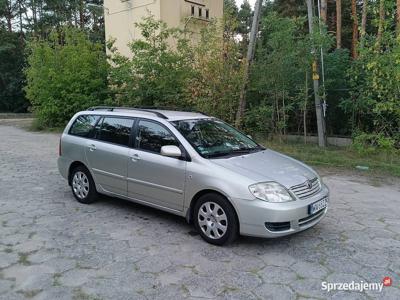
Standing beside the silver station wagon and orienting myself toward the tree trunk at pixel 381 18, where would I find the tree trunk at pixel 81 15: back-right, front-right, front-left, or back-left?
front-left

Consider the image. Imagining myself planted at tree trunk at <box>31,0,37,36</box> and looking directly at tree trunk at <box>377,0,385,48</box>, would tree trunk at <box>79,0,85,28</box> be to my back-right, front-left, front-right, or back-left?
front-left

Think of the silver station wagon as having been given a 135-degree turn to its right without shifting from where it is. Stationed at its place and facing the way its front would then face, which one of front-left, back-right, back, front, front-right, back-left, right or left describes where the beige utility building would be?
right

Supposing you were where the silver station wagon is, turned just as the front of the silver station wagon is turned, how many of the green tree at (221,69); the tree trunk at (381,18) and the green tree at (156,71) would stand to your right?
0

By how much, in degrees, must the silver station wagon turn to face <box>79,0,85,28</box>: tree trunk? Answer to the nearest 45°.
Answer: approximately 135° to its left

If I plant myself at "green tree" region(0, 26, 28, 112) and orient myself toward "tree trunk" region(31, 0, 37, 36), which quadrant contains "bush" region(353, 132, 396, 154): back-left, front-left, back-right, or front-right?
back-right

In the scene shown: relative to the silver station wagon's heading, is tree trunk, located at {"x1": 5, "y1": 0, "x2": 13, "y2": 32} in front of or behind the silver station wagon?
behind

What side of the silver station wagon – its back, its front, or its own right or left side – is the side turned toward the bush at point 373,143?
left

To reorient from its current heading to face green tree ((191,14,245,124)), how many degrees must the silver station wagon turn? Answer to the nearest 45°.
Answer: approximately 135° to its left

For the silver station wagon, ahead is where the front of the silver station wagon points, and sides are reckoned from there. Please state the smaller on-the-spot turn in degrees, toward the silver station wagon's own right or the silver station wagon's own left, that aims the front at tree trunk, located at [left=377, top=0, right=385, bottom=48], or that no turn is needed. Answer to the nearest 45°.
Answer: approximately 90° to the silver station wagon's own left

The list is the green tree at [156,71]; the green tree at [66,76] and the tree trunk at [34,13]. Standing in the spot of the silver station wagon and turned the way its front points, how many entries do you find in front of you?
0

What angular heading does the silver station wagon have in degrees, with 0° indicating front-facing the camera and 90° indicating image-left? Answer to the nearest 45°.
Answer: approximately 315°

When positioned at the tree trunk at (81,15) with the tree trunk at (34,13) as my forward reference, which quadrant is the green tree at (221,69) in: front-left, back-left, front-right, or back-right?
back-left

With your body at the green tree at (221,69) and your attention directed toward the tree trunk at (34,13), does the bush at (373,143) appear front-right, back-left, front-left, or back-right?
back-right
